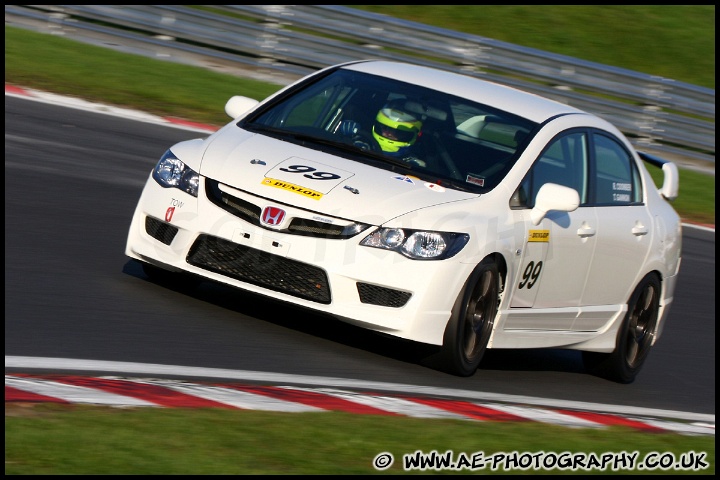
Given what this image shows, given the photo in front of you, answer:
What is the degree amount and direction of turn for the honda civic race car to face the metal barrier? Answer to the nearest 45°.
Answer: approximately 135° to its right

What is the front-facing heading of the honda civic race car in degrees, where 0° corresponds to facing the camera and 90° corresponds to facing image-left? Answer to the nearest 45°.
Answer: approximately 45°
